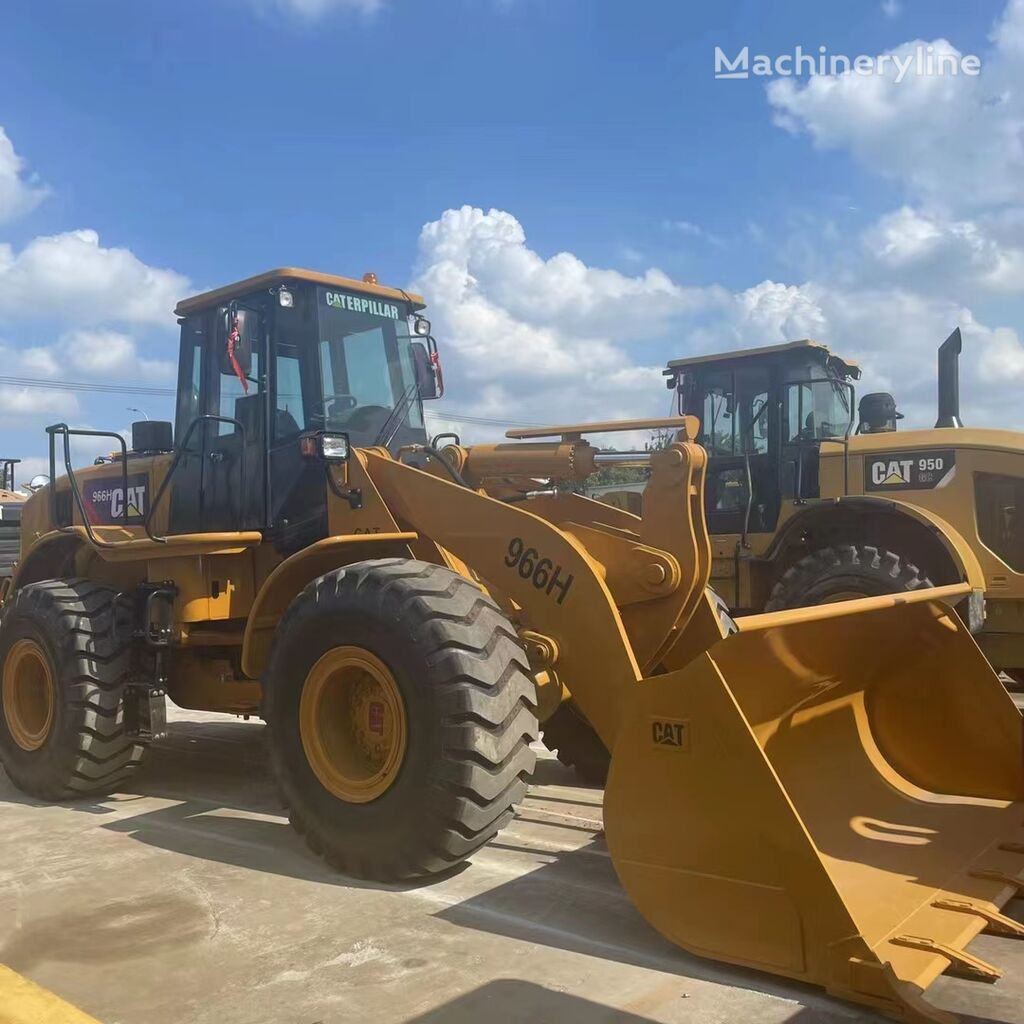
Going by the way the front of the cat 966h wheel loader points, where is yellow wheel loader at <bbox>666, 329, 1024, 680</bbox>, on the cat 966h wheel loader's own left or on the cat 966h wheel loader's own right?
on the cat 966h wheel loader's own left

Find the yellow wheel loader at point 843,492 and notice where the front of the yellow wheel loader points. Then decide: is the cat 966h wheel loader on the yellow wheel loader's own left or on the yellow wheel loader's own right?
on the yellow wheel loader's own left

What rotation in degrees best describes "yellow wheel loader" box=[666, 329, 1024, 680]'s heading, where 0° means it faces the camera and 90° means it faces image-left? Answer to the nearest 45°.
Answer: approximately 135°

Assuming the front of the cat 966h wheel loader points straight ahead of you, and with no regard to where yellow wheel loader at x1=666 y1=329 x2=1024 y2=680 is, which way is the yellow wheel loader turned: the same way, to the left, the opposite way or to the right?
the opposite way

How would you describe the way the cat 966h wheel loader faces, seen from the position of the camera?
facing the viewer and to the right of the viewer
